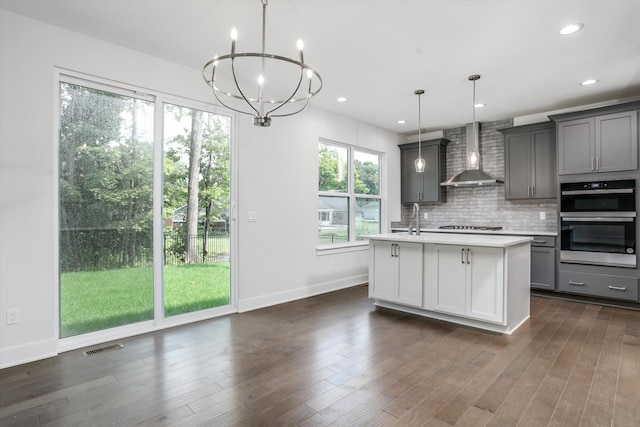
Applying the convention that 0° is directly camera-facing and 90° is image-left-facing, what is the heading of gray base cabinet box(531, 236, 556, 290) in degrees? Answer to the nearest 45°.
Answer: approximately 0°

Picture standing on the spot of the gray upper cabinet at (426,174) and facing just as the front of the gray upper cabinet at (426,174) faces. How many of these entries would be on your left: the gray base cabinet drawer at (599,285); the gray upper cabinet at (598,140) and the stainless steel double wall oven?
3

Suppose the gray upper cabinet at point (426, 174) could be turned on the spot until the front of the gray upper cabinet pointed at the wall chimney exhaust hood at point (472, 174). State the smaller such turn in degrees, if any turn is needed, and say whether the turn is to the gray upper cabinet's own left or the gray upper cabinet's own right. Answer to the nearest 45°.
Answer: approximately 90° to the gray upper cabinet's own left

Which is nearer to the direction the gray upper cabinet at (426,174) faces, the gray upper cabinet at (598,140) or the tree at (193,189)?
the tree

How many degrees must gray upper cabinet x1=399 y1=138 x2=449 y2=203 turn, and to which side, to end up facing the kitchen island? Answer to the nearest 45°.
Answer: approximately 45° to its left

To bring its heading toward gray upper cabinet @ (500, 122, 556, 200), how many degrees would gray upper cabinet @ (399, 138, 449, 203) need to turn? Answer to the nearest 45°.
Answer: approximately 90° to its left

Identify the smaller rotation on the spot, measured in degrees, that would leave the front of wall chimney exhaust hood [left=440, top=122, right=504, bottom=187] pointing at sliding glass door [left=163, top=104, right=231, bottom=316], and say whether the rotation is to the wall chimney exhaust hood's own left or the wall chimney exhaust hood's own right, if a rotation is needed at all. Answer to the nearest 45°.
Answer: approximately 45° to the wall chimney exhaust hood's own right

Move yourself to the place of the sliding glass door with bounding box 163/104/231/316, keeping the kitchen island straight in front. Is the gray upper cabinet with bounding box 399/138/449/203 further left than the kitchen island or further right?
left
